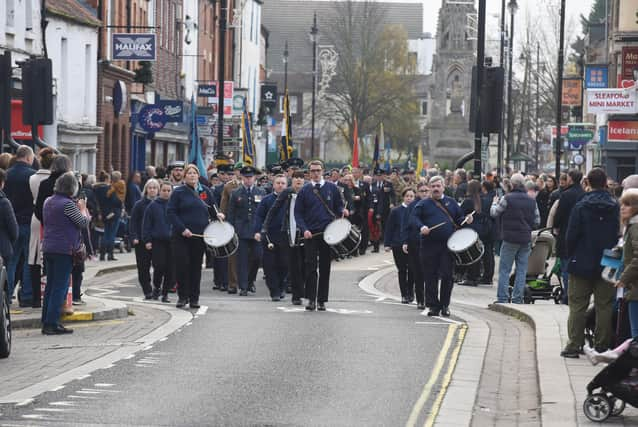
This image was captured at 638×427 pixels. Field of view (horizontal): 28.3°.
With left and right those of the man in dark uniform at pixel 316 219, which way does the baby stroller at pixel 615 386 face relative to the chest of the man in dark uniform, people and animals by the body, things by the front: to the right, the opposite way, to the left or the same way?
to the right

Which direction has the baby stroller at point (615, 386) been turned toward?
to the viewer's left

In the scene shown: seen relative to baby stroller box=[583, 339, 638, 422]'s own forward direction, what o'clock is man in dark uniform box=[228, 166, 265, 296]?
The man in dark uniform is roughly at 2 o'clock from the baby stroller.

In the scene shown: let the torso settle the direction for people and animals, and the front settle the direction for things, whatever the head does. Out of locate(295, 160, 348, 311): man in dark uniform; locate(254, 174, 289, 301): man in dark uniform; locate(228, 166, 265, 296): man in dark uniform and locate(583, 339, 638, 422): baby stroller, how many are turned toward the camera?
3

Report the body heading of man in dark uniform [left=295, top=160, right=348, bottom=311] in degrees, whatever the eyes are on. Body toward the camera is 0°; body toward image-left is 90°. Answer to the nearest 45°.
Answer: approximately 0°

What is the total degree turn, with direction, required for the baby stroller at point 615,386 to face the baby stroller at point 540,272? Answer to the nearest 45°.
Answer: approximately 90° to its right

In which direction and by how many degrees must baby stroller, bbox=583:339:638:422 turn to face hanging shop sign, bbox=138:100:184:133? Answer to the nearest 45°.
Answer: approximately 45° to its right

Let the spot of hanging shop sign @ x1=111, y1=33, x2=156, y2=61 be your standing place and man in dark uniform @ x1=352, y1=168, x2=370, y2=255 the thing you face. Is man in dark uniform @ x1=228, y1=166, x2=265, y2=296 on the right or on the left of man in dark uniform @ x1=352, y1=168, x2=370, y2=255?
right

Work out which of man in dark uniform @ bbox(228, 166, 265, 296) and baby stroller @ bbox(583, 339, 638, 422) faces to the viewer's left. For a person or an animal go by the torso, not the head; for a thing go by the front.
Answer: the baby stroller

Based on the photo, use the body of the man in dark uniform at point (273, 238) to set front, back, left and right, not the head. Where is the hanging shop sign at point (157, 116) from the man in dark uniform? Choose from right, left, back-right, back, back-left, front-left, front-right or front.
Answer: back
